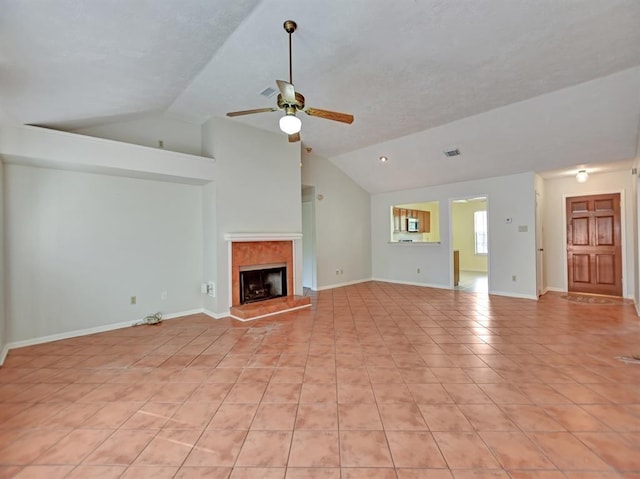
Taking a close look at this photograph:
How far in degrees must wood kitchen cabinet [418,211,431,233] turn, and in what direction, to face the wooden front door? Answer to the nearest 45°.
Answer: approximately 45° to its left

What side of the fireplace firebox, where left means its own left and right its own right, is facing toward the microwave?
left

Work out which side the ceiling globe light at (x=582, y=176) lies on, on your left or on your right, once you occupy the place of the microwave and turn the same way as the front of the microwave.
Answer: on your left

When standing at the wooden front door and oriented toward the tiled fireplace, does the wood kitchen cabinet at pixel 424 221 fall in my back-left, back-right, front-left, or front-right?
front-right

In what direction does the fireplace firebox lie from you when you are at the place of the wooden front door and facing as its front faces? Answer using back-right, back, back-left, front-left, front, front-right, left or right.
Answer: front-right

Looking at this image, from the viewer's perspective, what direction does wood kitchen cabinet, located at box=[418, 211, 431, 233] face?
toward the camera

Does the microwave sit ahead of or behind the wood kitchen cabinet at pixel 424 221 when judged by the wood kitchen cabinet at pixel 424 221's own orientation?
ahead

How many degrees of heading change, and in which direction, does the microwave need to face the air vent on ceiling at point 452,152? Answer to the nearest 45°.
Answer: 0° — it already faces it

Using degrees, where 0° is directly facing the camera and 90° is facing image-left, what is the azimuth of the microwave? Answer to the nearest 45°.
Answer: approximately 0°

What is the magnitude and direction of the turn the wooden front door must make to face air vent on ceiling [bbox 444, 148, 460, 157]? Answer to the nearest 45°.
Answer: approximately 45° to its right

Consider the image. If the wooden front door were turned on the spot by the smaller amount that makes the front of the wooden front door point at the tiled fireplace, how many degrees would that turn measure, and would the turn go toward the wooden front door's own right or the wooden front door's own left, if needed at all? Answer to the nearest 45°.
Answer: approximately 45° to the wooden front door's own right

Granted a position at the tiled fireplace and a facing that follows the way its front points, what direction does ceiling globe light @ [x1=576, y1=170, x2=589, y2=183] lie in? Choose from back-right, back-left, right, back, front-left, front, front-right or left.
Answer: front-left

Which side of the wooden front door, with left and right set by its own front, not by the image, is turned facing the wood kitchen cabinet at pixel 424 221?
right

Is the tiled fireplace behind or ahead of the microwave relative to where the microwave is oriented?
ahead
